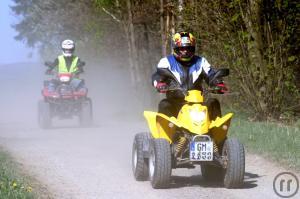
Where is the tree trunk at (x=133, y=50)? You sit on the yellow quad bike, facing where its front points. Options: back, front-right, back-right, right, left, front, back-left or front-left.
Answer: back

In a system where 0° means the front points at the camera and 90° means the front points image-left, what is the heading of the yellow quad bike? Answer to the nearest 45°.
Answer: approximately 0°

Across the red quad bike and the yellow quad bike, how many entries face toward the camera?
2

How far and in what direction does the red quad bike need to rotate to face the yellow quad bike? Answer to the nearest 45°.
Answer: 0° — it already faces it

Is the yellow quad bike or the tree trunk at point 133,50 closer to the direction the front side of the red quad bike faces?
the yellow quad bike

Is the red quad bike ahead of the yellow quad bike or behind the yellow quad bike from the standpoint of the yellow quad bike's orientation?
behind
